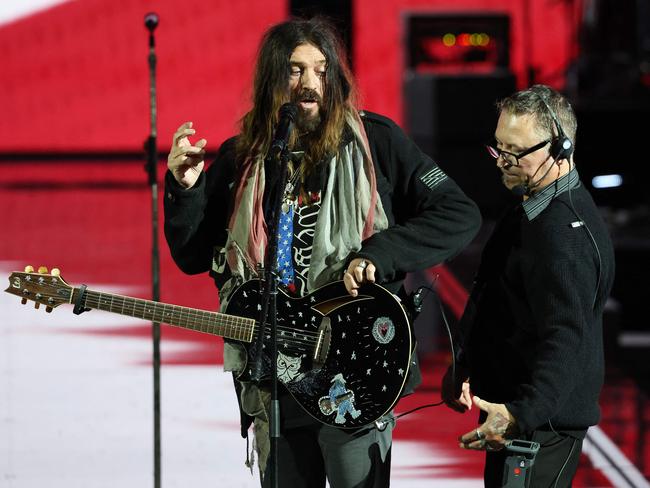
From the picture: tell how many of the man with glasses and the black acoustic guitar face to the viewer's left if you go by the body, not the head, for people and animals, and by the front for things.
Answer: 1

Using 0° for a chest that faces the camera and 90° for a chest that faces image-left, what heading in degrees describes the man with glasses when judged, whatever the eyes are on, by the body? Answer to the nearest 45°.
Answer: approximately 90°

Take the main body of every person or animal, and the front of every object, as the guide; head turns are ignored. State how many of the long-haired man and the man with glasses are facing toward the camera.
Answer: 1

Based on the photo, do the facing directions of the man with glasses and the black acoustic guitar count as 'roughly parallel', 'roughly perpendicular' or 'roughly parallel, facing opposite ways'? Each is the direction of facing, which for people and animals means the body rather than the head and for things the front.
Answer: roughly perpendicular

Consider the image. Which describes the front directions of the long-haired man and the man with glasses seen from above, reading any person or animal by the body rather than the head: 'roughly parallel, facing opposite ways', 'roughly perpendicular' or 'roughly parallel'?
roughly perpendicular

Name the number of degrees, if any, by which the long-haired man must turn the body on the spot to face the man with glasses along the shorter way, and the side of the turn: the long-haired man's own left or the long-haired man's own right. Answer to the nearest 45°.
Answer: approximately 45° to the long-haired man's own left
